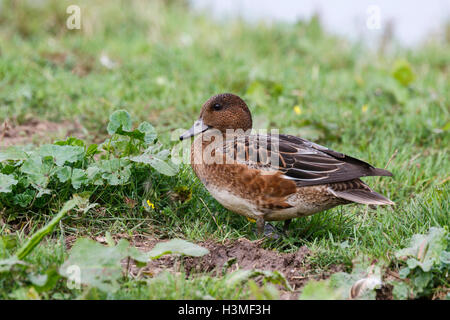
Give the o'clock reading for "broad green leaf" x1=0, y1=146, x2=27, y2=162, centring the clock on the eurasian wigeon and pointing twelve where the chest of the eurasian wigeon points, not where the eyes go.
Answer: The broad green leaf is roughly at 12 o'clock from the eurasian wigeon.

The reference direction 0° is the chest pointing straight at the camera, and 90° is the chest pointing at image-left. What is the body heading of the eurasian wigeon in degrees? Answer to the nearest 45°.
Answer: approximately 90°

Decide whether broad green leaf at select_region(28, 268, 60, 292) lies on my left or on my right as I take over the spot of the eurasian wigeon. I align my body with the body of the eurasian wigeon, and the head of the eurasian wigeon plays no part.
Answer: on my left

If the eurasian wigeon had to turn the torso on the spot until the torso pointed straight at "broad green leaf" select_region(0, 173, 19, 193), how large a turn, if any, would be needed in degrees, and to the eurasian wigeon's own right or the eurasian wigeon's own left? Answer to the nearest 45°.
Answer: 0° — it already faces it

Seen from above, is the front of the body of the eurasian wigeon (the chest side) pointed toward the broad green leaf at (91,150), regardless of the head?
yes

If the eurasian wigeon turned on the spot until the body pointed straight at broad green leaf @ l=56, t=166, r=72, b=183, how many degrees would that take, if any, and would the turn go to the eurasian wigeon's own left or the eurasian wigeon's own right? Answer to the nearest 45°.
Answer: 0° — it already faces it

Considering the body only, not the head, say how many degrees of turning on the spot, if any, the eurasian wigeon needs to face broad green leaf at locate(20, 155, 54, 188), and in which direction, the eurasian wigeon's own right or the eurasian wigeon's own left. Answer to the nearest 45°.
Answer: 0° — it already faces it

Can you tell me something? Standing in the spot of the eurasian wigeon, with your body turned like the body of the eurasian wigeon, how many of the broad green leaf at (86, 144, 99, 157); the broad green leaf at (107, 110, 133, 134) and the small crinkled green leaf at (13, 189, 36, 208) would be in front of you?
3

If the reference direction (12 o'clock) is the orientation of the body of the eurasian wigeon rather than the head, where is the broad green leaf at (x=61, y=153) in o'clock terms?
The broad green leaf is roughly at 12 o'clock from the eurasian wigeon.

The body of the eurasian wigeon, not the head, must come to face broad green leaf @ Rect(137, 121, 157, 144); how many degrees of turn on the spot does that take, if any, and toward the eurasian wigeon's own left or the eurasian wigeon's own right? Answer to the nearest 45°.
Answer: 0° — it already faces it
